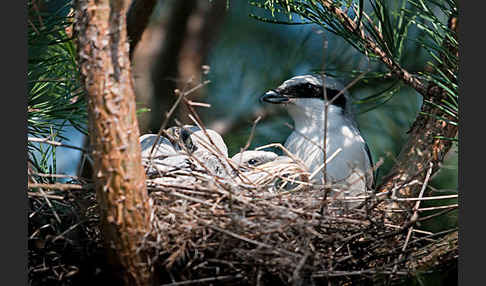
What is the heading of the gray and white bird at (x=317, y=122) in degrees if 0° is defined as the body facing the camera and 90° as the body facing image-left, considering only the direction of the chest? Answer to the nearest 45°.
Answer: approximately 90°
